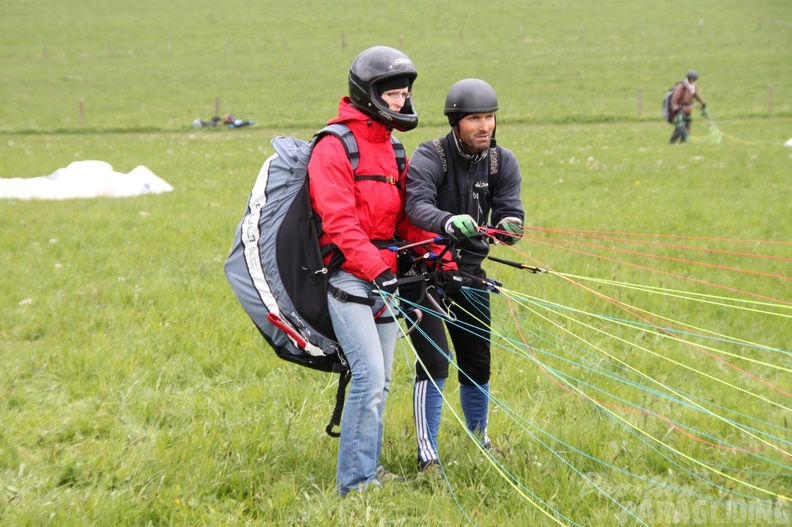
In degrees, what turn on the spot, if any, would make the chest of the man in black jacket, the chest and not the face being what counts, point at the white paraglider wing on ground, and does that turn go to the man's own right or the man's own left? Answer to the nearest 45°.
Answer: approximately 180°

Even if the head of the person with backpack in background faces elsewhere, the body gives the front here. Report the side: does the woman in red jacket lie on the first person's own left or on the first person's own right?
on the first person's own right

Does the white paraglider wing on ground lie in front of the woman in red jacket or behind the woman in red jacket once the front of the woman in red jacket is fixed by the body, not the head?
behind

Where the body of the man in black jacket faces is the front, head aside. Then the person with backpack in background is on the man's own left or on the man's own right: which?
on the man's own left

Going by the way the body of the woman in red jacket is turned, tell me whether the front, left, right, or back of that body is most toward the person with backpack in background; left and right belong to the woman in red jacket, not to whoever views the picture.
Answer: left

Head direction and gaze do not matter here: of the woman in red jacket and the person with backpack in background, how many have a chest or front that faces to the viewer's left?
0

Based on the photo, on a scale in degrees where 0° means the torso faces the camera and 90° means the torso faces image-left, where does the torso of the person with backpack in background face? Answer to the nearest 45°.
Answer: approximately 315°

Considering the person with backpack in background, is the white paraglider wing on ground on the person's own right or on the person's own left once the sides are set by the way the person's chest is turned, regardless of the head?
on the person's own right

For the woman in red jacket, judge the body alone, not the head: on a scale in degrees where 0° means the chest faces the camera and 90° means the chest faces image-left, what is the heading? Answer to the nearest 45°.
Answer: approximately 315°

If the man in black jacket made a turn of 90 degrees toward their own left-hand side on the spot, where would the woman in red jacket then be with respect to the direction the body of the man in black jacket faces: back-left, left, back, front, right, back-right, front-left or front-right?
back

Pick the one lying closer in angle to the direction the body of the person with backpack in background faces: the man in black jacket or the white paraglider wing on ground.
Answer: the man in black jacket

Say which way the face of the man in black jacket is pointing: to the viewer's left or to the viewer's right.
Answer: to the viewer's right
